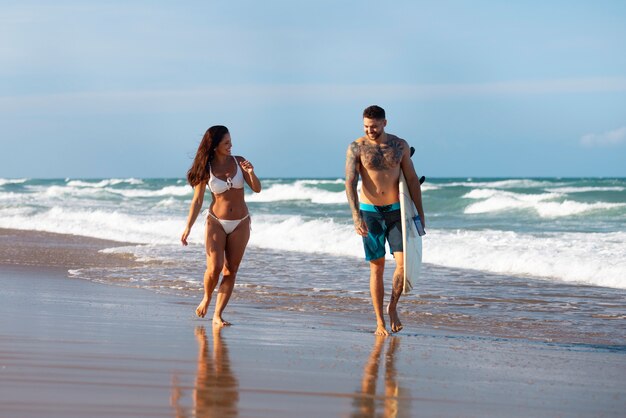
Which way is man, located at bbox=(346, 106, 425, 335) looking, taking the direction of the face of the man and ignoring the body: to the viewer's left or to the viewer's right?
to the viewer's left

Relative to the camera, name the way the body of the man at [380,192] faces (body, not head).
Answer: toward the camera

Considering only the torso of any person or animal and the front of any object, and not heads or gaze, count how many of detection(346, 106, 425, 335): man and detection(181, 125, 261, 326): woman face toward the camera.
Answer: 2

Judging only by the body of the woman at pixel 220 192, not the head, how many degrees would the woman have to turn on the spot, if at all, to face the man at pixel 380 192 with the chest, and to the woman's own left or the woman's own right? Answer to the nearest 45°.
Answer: approximately 90° to the woman's own left

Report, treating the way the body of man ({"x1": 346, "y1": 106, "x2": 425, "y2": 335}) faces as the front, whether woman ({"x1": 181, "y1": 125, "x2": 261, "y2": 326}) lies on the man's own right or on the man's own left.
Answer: on the man's own right
